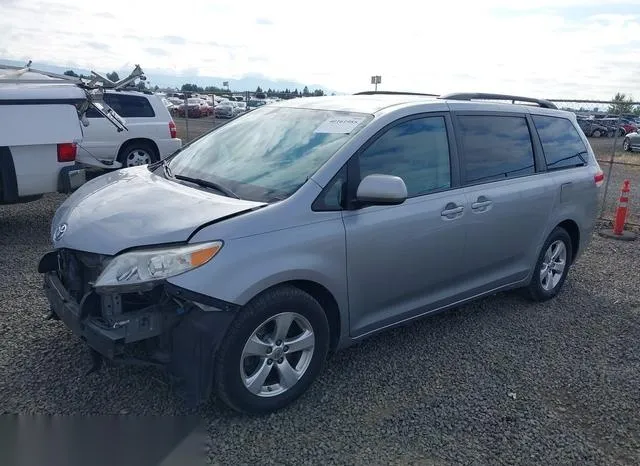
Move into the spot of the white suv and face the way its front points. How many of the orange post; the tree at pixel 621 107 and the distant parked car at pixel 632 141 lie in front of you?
0

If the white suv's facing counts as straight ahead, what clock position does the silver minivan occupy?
The silver minivan is roughly at 9 o'clock from the white suv.

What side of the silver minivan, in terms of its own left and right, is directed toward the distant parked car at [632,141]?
back

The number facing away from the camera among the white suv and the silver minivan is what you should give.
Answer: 0

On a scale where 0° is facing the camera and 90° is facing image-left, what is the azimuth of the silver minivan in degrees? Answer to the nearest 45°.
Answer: approximately 45°

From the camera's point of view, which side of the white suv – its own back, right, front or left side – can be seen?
left

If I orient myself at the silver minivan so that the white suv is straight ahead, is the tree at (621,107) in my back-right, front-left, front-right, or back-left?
front-right

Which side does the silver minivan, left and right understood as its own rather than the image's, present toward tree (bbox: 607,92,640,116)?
back

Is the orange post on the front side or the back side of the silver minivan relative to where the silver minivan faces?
on the back side

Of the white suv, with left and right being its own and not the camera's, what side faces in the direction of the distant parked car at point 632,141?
back

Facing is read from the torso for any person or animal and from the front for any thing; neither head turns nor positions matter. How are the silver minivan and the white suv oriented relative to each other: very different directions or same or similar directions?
same or similar directions
